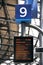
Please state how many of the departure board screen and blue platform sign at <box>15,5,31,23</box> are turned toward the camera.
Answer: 2

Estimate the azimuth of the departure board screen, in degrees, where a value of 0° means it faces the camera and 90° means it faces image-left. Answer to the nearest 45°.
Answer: approximately 0°

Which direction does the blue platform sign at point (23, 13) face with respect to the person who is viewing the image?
facing the viewer
